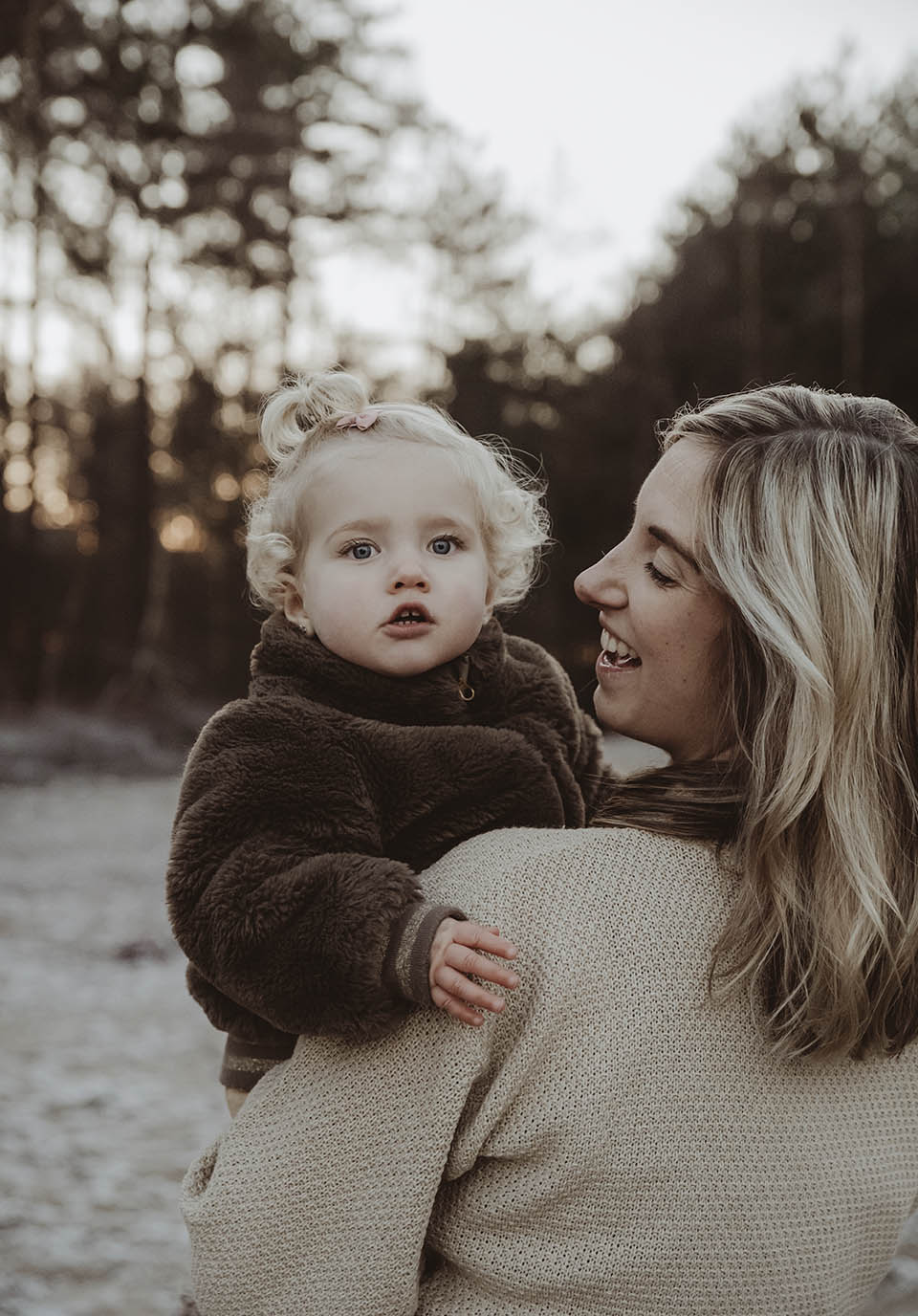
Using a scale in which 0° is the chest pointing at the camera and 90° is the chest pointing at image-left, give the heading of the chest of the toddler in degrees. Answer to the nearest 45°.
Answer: approximately 315°

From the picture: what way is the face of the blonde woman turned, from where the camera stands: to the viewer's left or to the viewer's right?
to the viewer's left
